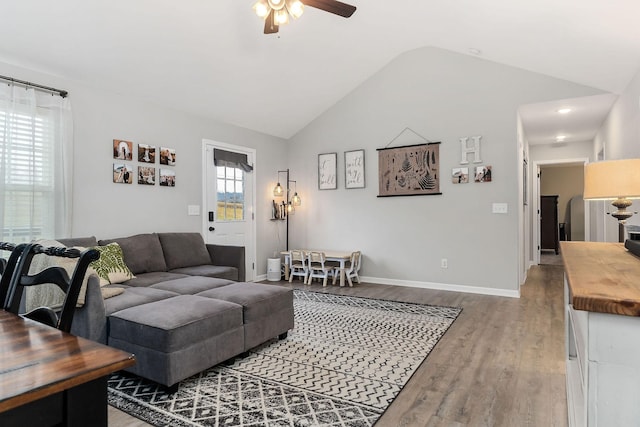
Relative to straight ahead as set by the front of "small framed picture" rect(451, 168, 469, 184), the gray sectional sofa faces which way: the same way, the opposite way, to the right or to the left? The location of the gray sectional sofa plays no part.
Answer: to the left

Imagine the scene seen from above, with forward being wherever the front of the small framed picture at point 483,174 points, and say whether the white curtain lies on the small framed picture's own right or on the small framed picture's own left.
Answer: on the small framed picture's own right

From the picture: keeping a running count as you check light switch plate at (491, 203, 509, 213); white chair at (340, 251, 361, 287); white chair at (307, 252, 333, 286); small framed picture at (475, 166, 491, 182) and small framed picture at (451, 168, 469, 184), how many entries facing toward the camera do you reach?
3

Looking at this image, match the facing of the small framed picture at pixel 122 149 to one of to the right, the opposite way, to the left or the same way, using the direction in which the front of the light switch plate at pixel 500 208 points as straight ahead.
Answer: to the left

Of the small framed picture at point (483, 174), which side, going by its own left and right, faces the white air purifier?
right

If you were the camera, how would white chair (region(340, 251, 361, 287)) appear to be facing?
facing away from the viewer and to the left of the viewer

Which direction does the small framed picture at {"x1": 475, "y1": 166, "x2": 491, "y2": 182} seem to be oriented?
toward the camera

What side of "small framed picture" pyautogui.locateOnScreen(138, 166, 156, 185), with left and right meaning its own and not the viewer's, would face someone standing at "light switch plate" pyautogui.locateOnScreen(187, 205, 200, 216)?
left

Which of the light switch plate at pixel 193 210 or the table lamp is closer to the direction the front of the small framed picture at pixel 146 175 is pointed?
the table lamp

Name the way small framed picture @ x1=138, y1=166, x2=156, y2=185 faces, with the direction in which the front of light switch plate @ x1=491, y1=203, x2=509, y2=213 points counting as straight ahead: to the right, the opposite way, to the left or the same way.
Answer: to the left

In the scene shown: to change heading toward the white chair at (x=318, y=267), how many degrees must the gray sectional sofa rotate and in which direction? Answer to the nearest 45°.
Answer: approximately 90° to its left

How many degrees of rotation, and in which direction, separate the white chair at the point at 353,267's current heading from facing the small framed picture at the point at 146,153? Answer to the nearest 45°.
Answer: approximately 90° to its left

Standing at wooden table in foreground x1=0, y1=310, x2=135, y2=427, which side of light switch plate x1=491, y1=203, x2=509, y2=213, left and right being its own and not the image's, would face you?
front

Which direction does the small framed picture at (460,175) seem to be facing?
toward the camera
